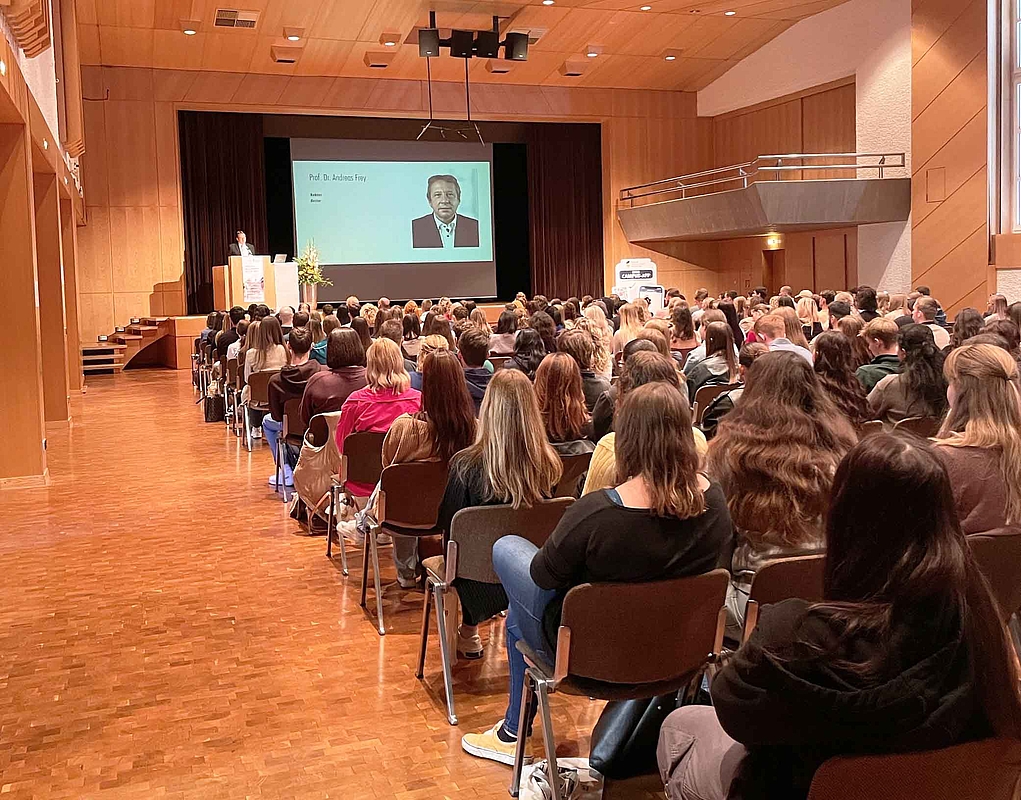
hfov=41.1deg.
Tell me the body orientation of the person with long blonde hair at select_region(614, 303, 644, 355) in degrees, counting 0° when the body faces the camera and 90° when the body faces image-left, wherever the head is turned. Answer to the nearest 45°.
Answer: approximately 180°

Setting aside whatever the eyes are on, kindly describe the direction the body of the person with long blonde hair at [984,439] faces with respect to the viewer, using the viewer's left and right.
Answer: facing away from the viewer and to the left of the viewer

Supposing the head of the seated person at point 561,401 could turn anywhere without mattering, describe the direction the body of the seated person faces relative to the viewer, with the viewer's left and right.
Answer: facing away from the viewer

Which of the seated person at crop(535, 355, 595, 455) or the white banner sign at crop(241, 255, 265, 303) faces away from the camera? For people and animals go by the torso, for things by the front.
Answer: the seated person

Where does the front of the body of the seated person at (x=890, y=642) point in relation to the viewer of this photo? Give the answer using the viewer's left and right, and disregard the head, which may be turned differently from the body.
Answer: facing away from the viewer and to the left of the viewer

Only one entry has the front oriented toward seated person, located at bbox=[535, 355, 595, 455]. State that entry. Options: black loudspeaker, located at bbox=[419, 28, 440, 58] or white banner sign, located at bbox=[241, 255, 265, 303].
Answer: the white banner sign

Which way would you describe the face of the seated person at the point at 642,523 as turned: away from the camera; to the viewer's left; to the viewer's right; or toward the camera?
away from the camera

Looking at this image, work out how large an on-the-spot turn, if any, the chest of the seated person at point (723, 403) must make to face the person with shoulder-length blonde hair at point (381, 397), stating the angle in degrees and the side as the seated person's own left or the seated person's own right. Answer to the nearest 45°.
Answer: approximately 45° to the seated person's own left

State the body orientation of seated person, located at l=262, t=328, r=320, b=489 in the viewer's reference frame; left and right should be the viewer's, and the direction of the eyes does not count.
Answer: facing away from the viewer and to the left of the viewer

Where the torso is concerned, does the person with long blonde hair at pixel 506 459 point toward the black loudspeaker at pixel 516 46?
yes

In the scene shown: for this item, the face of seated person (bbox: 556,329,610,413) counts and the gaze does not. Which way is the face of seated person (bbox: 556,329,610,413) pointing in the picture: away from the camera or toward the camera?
away from the camera
